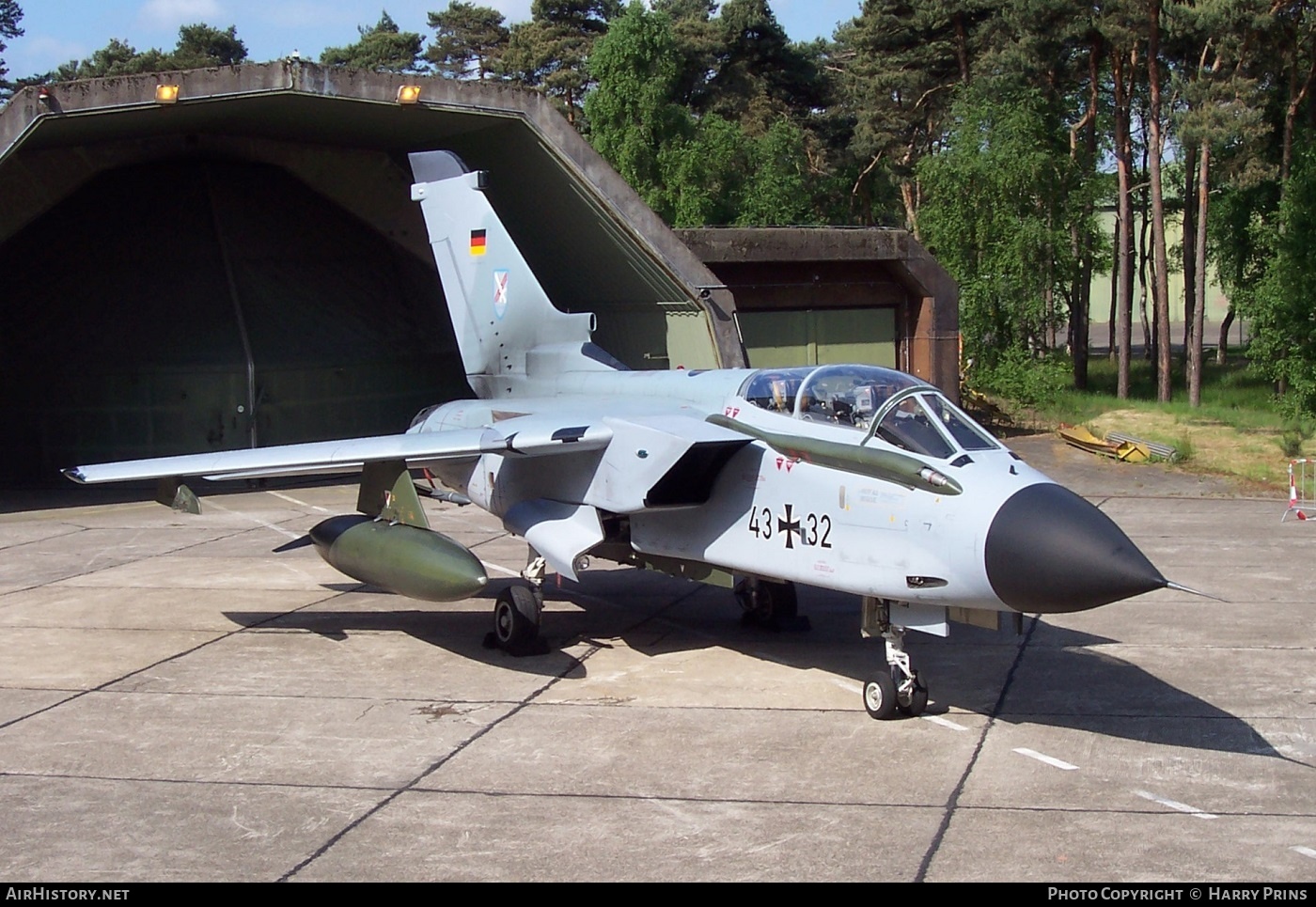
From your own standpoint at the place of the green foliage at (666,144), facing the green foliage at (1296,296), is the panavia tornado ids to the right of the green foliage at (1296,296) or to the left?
right

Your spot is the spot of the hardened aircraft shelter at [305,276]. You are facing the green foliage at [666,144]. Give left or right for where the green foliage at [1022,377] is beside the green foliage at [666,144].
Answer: right

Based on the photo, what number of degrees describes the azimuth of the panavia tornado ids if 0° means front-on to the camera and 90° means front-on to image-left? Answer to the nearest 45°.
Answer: approximately 315°

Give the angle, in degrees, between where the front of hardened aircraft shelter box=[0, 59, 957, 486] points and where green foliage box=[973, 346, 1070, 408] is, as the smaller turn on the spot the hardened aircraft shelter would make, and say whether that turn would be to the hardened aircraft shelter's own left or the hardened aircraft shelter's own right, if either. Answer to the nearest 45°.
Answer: approximately 45° to the hardened aircraft shelter's own left

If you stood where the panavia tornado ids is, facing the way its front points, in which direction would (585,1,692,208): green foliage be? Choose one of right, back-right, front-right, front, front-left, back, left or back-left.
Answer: back-left

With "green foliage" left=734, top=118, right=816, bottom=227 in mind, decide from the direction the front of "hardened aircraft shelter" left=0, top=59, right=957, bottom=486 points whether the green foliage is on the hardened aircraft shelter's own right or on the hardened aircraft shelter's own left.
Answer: on the hardened aircraft shelter's own left

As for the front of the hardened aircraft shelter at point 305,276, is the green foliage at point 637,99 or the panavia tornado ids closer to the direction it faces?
the panavia tornado ids

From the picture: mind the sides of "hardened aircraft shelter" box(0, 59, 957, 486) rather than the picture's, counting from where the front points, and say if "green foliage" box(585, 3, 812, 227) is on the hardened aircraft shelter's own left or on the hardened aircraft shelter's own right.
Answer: on the hardened aircraft shelter's own left

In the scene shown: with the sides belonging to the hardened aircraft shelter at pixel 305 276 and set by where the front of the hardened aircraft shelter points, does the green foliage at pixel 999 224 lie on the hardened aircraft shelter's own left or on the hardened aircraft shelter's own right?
on the hardened aircraft shelter's own left

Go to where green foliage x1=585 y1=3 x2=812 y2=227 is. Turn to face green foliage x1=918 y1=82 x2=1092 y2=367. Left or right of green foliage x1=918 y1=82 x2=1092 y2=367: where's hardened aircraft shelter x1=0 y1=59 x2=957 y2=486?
right

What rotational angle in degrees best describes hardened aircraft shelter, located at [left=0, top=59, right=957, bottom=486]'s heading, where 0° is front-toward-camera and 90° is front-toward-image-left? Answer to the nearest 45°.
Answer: approximately 315°

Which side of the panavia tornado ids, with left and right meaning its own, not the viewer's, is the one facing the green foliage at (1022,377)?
left

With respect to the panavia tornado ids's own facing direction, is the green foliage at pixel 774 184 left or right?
on its left
